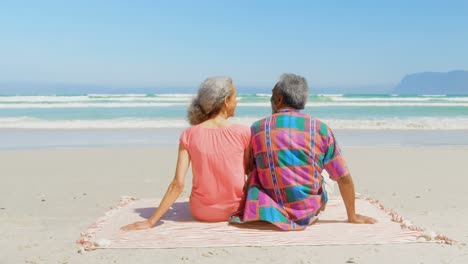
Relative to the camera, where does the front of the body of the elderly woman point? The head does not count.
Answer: away from the camera

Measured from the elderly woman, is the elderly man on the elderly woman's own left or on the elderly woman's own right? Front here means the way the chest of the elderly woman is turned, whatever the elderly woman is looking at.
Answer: on the elderly woman's own right

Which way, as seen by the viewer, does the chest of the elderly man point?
away from the camera

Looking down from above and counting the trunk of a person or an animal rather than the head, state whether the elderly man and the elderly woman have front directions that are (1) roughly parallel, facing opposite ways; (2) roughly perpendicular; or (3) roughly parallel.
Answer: roughly parallel

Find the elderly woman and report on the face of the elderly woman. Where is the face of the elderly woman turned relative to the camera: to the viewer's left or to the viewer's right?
to the viewer's right

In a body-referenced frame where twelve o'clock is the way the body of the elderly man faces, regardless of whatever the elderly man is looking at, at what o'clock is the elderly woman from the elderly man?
The elderly woman is roughly at 9 o'clock from the elderly man.

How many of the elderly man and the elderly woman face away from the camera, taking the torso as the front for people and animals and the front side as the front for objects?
2
